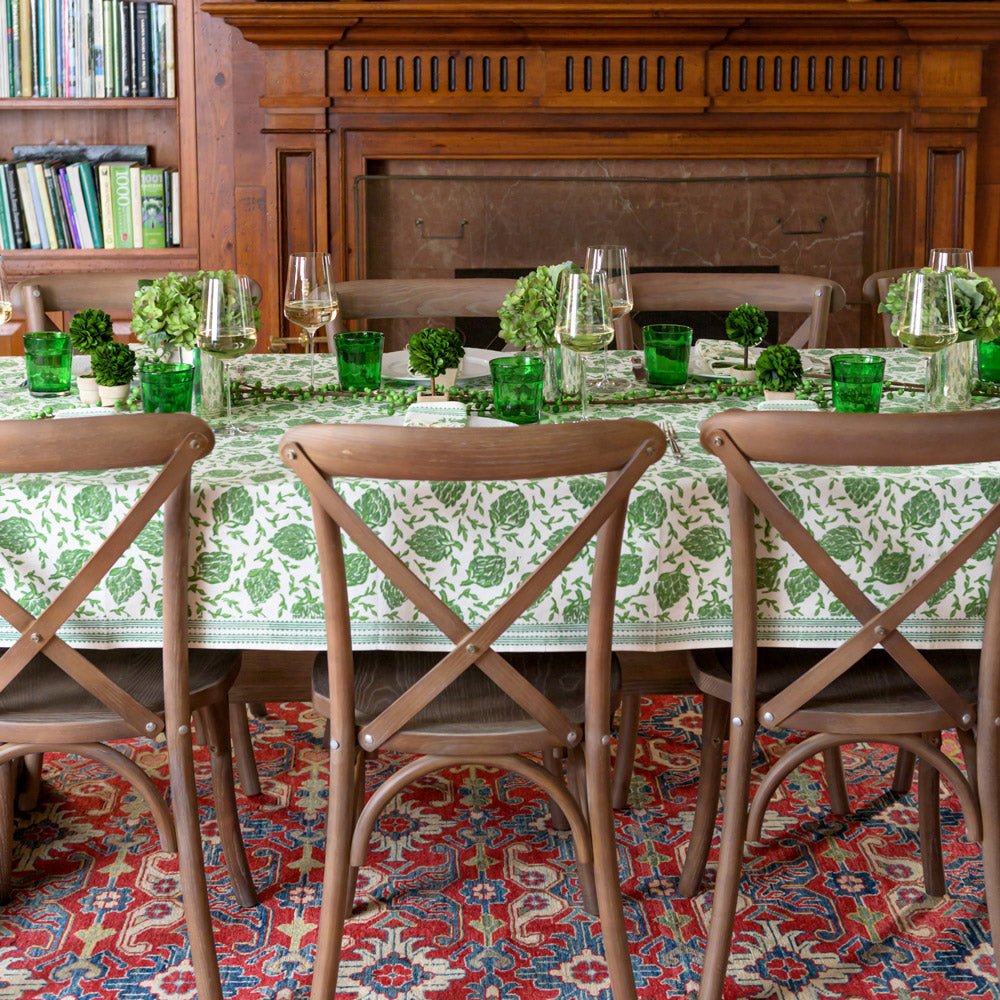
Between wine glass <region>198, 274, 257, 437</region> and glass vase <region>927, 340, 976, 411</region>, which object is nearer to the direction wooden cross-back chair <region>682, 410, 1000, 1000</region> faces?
the glass vase

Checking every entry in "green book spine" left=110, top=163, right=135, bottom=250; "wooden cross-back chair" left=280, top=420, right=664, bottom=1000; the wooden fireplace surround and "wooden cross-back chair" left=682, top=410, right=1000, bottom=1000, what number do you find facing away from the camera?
2

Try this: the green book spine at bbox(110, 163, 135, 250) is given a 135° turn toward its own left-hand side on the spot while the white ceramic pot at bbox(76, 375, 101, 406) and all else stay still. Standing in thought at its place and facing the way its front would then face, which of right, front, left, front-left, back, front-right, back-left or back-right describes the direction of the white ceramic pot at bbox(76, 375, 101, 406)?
back-right

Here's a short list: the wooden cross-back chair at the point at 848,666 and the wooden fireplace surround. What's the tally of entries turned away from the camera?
1

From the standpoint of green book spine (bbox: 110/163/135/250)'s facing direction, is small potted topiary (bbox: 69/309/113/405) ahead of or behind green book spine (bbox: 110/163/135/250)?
ahead

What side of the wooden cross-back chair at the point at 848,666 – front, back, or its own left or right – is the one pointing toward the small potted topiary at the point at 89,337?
left

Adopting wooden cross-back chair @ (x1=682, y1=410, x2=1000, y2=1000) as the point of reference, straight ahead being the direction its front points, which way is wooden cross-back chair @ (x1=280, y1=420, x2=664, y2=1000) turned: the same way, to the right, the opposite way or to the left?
the same way

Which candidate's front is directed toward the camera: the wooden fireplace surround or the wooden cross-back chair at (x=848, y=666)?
the wooden fireplace surround

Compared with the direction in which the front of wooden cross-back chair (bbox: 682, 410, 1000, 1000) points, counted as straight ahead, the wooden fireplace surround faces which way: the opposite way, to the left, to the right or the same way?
the opposite way

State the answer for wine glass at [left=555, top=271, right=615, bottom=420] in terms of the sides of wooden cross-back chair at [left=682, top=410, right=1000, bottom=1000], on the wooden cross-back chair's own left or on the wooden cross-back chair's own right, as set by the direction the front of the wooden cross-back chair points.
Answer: on the wooden cross-back chair's own left

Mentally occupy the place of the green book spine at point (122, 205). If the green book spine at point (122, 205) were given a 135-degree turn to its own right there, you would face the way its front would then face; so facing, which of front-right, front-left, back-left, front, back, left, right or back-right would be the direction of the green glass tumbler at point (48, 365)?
back-left

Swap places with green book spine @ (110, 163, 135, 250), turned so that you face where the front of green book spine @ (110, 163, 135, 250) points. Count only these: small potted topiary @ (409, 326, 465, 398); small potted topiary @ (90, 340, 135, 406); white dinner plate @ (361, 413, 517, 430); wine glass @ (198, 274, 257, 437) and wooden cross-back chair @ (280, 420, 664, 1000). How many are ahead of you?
5

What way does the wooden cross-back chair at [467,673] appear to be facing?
away from the camera

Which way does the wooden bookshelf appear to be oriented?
toward the camera

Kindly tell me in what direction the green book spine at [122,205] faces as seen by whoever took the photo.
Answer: facing the viewer

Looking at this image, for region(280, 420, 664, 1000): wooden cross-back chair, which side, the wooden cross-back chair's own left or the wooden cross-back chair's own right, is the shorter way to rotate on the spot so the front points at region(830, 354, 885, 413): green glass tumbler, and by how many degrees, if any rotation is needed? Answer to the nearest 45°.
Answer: approximately 45° to the wooden cross-back chair's own right

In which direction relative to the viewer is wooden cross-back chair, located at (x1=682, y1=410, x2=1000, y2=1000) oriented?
away from the camera

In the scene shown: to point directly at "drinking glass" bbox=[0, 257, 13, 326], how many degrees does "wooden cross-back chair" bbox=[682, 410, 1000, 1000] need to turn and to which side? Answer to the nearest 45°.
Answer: approximately 90° to its left

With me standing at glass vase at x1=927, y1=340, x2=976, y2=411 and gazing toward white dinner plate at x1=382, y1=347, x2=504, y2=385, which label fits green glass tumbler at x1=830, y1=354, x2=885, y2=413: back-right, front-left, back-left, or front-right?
front-left
